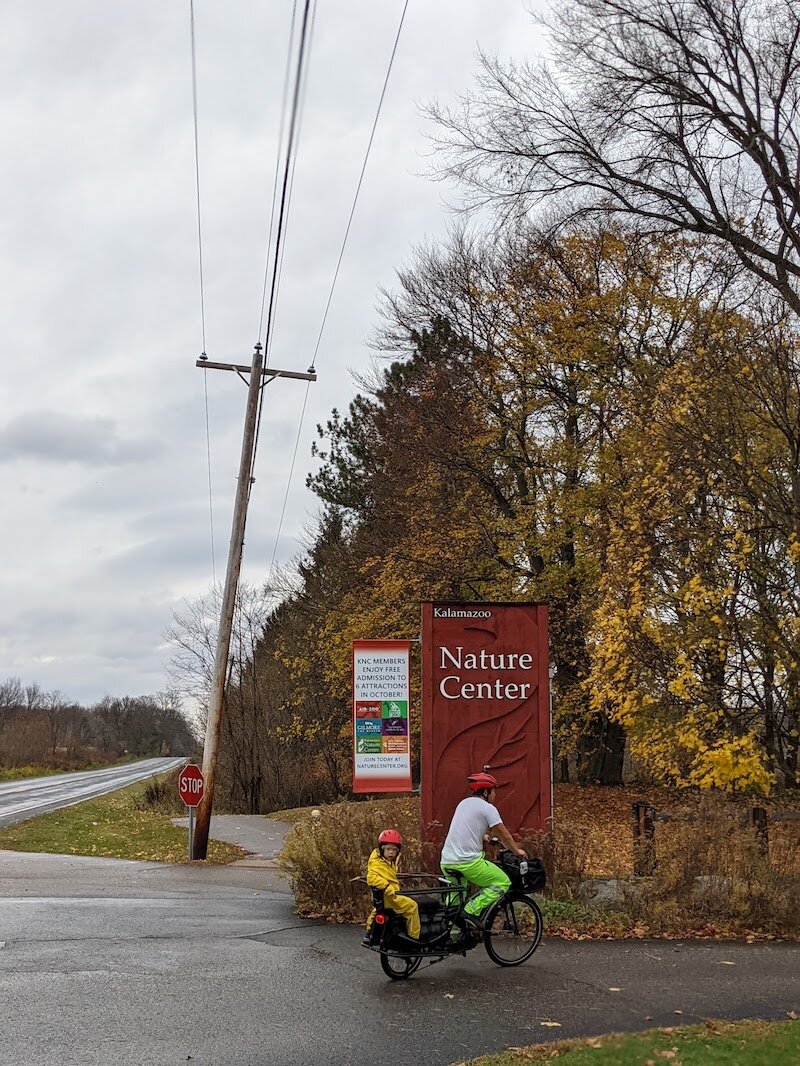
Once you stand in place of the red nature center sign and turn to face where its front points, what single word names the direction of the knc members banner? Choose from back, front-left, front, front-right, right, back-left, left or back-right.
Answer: back-right

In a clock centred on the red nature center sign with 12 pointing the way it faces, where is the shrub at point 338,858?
The shrub is roughly at 2 o'clock from the red nature center sign.

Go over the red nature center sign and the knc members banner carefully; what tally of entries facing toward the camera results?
2

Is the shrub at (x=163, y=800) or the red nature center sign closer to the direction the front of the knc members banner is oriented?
the red nature center sign

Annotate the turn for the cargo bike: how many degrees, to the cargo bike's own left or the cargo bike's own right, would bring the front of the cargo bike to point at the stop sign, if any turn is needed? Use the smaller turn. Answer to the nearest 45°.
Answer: approximately 90° to the cargo bike's own left

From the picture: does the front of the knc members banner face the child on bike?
yes

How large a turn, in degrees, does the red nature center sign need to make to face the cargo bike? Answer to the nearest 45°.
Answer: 0° — it already faces it

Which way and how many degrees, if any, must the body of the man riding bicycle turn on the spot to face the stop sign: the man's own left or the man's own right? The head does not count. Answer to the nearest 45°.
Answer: approximately 90° to the man's own left

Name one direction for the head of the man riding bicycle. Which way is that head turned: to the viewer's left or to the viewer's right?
to the viewer's right

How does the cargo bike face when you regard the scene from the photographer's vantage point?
facing away from the viewer and to the right of the viewer

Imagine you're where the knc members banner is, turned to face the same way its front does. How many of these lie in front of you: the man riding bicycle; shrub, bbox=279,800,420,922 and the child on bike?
3

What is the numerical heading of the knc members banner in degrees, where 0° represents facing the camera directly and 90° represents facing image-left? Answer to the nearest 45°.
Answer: approximately 0°

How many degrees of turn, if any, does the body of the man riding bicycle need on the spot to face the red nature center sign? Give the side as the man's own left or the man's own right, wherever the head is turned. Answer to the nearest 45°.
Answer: approximately 45° to the man's own left
